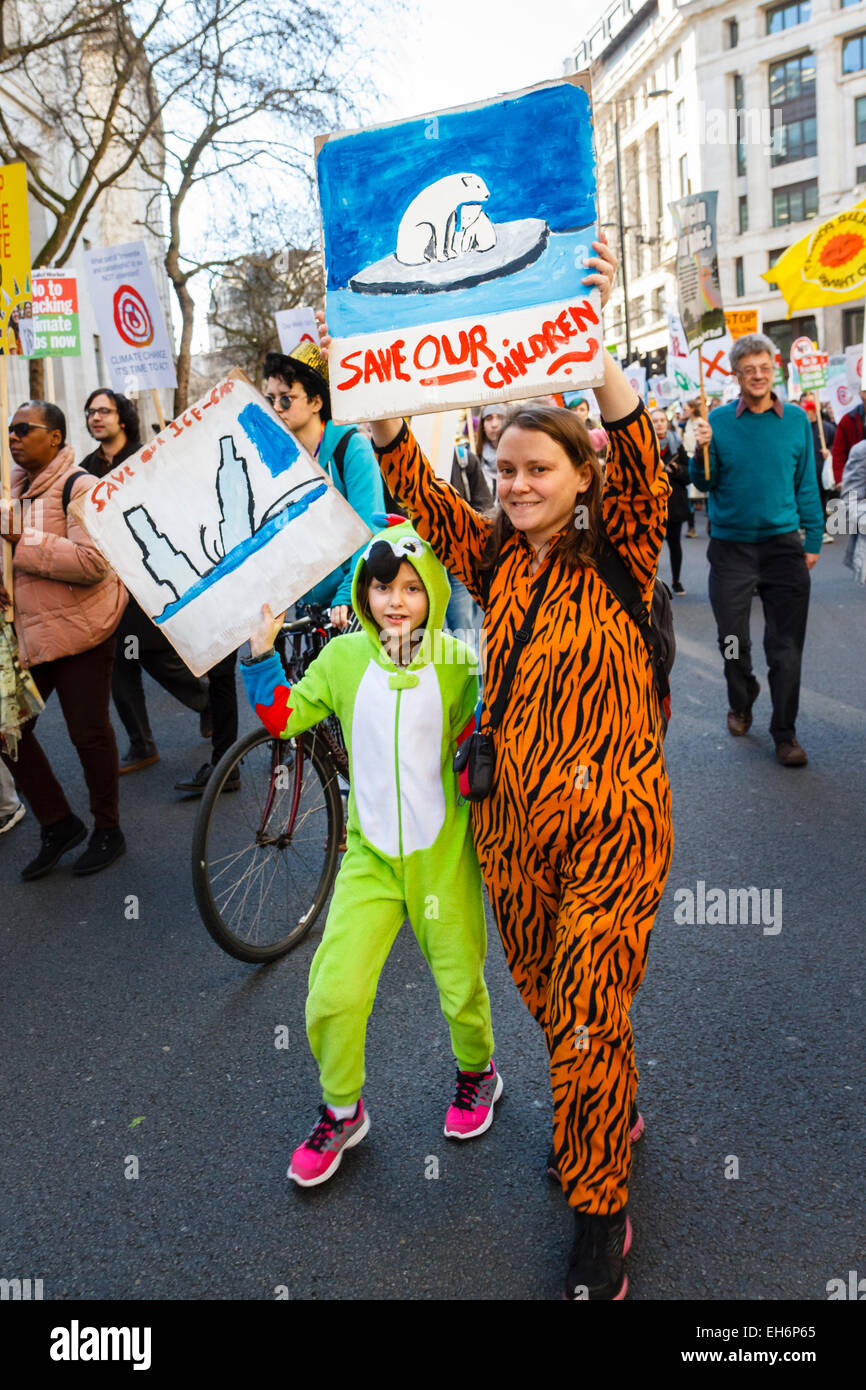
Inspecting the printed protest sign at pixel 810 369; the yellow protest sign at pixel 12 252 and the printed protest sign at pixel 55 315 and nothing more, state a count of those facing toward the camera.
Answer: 3

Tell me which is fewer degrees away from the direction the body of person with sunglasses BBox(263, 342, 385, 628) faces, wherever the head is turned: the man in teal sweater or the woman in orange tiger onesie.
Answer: the woman in orange tiger onesie

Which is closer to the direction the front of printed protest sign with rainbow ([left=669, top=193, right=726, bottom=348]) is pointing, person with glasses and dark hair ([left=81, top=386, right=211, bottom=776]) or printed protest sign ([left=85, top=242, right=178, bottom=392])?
the person with glasses and dark hair

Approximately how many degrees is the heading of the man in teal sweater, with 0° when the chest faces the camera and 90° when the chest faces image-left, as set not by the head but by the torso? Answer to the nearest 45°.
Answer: approximately 0°

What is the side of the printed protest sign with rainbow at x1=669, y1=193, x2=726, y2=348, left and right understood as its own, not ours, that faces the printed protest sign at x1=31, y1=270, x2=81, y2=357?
right
